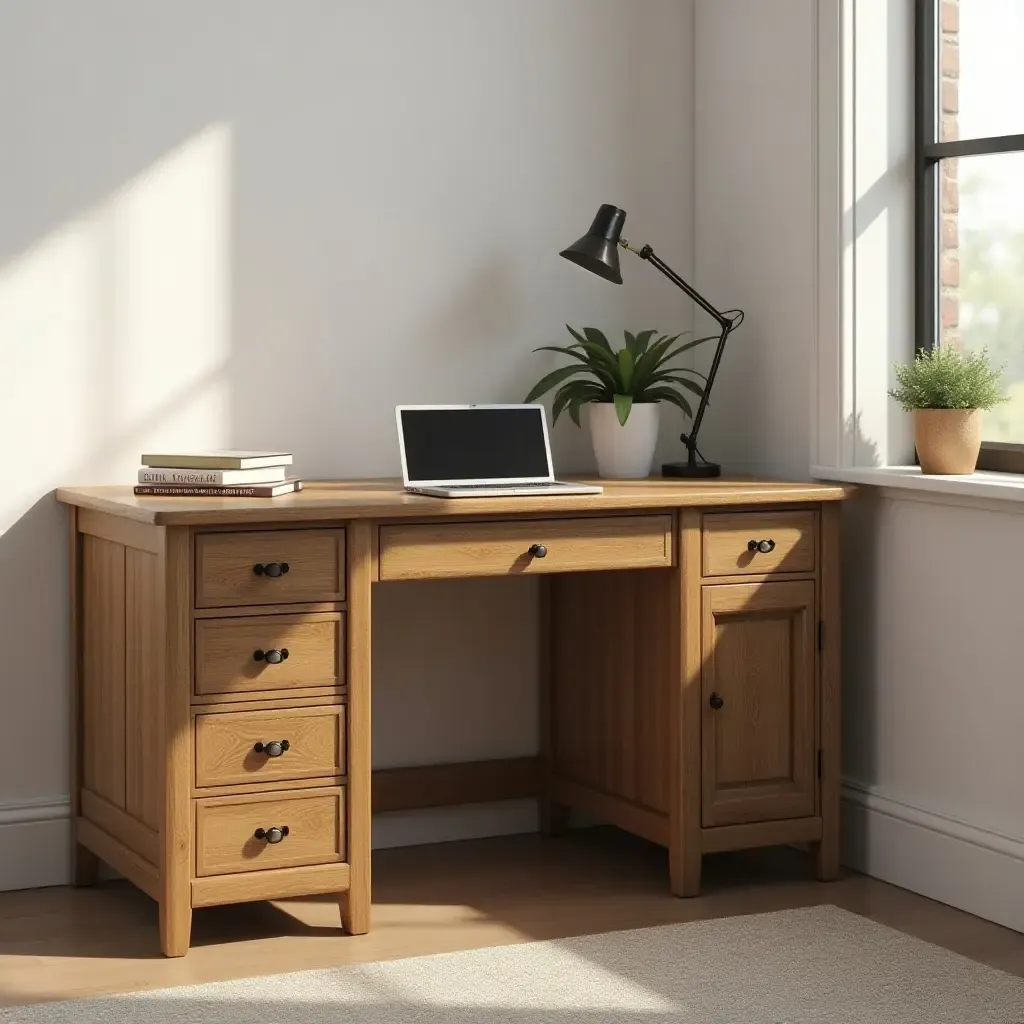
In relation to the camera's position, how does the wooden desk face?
facing the viewer and to the right of the viewer

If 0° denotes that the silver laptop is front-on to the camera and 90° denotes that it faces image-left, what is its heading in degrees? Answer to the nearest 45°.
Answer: approximately 315°

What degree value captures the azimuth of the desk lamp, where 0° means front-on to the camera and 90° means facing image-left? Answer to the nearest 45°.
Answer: approximately 90°
